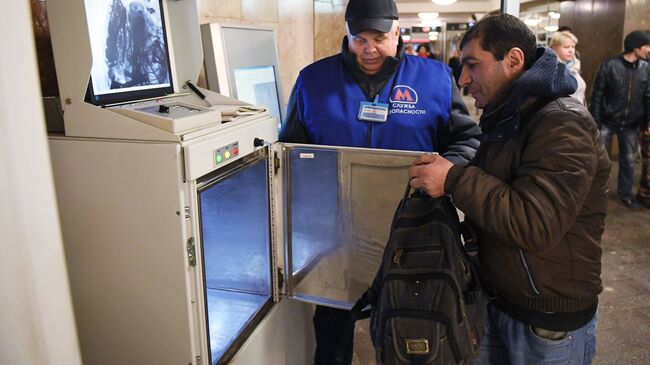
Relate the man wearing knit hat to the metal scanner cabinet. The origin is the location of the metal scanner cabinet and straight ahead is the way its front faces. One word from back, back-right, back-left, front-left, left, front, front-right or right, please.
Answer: left

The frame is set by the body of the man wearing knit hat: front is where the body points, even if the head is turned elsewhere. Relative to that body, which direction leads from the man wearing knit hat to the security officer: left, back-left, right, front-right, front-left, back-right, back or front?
front-right

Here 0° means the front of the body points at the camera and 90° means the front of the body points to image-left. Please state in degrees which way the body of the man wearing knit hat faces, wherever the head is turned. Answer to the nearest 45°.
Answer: approximately 315°

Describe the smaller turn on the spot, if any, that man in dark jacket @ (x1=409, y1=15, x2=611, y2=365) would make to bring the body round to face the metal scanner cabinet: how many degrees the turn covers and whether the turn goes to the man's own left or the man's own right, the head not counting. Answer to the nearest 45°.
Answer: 0° — they already face it

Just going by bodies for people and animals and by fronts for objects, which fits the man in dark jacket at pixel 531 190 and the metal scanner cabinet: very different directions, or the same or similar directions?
very different directions

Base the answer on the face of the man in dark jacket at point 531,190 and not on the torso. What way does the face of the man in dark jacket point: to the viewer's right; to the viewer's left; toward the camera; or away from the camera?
to the viewer's left

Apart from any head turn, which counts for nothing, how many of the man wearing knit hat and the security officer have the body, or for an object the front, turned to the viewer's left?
0

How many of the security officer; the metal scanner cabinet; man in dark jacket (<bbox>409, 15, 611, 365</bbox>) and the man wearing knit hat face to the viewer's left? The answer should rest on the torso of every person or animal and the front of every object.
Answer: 1

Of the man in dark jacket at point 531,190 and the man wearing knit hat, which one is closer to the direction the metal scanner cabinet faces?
the man in dark jacket

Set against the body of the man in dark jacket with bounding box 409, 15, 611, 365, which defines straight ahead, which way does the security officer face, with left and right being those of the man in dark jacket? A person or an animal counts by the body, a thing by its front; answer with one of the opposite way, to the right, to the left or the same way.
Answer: to the left

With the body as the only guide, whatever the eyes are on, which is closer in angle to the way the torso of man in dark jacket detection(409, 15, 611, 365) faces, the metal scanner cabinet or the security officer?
the metal scanner cabinet

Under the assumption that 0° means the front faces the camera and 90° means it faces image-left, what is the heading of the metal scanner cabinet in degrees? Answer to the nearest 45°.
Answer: approximately 315°

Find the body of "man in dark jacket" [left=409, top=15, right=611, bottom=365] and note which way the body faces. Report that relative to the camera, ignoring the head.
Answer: to the viewer's left

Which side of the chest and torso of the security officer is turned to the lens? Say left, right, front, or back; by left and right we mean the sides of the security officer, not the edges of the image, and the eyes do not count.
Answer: front
